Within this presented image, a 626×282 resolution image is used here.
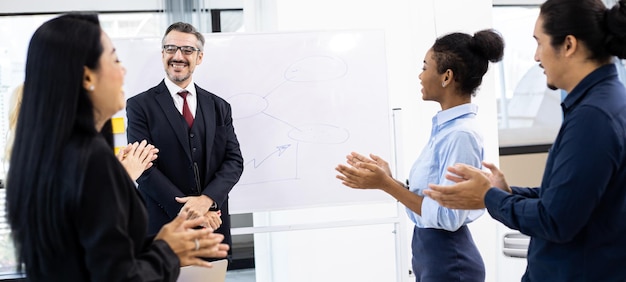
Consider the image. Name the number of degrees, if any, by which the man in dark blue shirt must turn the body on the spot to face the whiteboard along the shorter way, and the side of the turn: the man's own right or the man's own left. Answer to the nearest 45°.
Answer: approximately 45° to the man's own right

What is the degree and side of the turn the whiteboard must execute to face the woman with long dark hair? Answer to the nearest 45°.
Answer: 0° — it already faces them

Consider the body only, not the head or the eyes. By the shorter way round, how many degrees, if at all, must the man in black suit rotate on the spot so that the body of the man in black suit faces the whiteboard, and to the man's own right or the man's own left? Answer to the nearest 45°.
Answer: approximately 135° to the man's own left

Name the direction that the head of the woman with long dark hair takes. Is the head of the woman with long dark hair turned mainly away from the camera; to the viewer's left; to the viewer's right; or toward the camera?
to the viewer's right

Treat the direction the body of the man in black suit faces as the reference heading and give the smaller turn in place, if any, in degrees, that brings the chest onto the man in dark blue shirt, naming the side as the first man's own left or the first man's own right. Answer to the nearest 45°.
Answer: approximately 45° to the first man's own left

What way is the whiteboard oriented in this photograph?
toward the camera

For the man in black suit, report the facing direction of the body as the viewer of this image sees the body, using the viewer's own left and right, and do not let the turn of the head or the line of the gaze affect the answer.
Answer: facing the viewer

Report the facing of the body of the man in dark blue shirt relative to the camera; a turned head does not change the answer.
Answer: to the viewer's left

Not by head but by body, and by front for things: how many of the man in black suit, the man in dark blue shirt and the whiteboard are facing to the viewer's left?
1

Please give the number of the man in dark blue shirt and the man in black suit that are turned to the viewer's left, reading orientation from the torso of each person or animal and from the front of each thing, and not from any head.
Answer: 1

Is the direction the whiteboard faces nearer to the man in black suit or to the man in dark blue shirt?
the man in dark blue shirt
